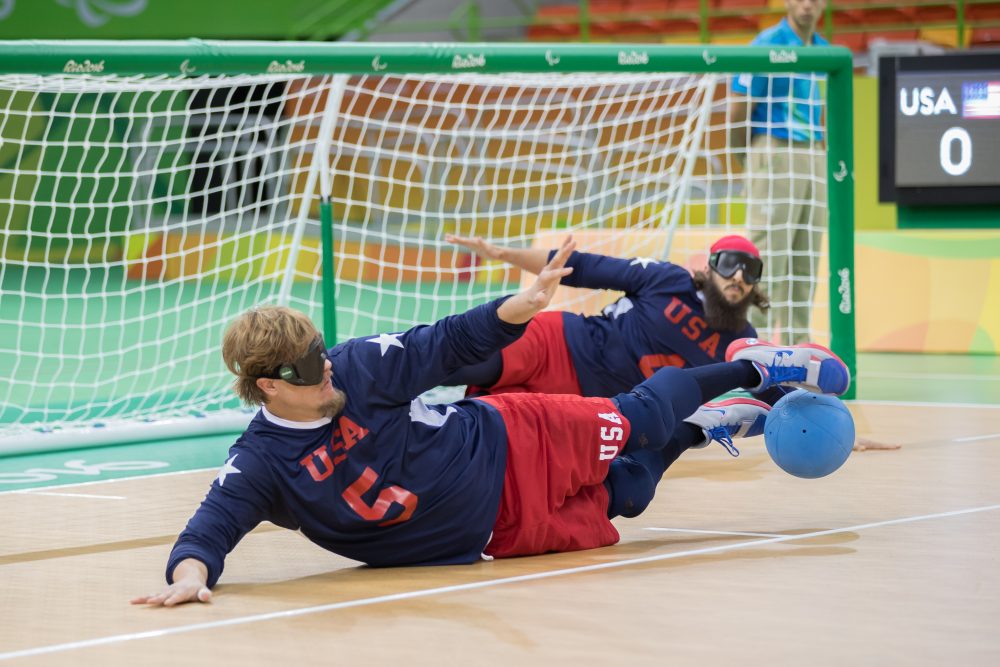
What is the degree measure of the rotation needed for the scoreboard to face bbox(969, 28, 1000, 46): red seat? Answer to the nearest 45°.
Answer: approximately 180°

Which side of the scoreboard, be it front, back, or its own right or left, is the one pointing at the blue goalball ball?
front

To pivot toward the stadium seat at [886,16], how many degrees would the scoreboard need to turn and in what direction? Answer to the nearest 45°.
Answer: approximately 180°

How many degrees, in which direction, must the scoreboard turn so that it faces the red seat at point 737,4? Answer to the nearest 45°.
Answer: approximately 180°

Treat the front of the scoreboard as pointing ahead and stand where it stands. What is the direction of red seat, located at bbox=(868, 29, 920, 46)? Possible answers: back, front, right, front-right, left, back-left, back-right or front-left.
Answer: back

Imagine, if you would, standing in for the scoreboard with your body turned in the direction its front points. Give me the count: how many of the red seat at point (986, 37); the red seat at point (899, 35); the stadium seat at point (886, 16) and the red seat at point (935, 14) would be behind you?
4

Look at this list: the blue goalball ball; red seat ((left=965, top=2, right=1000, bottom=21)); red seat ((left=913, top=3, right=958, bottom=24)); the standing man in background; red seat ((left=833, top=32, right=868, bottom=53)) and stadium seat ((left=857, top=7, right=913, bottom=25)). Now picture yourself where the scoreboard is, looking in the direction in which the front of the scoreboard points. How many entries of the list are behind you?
4

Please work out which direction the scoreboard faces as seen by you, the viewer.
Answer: facing the viewer

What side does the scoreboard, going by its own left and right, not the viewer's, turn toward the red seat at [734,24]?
back

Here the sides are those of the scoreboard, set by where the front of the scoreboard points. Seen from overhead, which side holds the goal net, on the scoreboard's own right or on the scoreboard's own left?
on the scoreboard's own right

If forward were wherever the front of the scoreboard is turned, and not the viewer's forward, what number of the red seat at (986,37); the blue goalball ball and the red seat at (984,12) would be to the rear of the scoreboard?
2

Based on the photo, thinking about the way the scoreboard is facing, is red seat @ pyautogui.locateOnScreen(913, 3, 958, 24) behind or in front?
behind

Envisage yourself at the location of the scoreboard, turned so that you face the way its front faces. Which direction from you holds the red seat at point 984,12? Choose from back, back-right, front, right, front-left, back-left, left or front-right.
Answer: back
